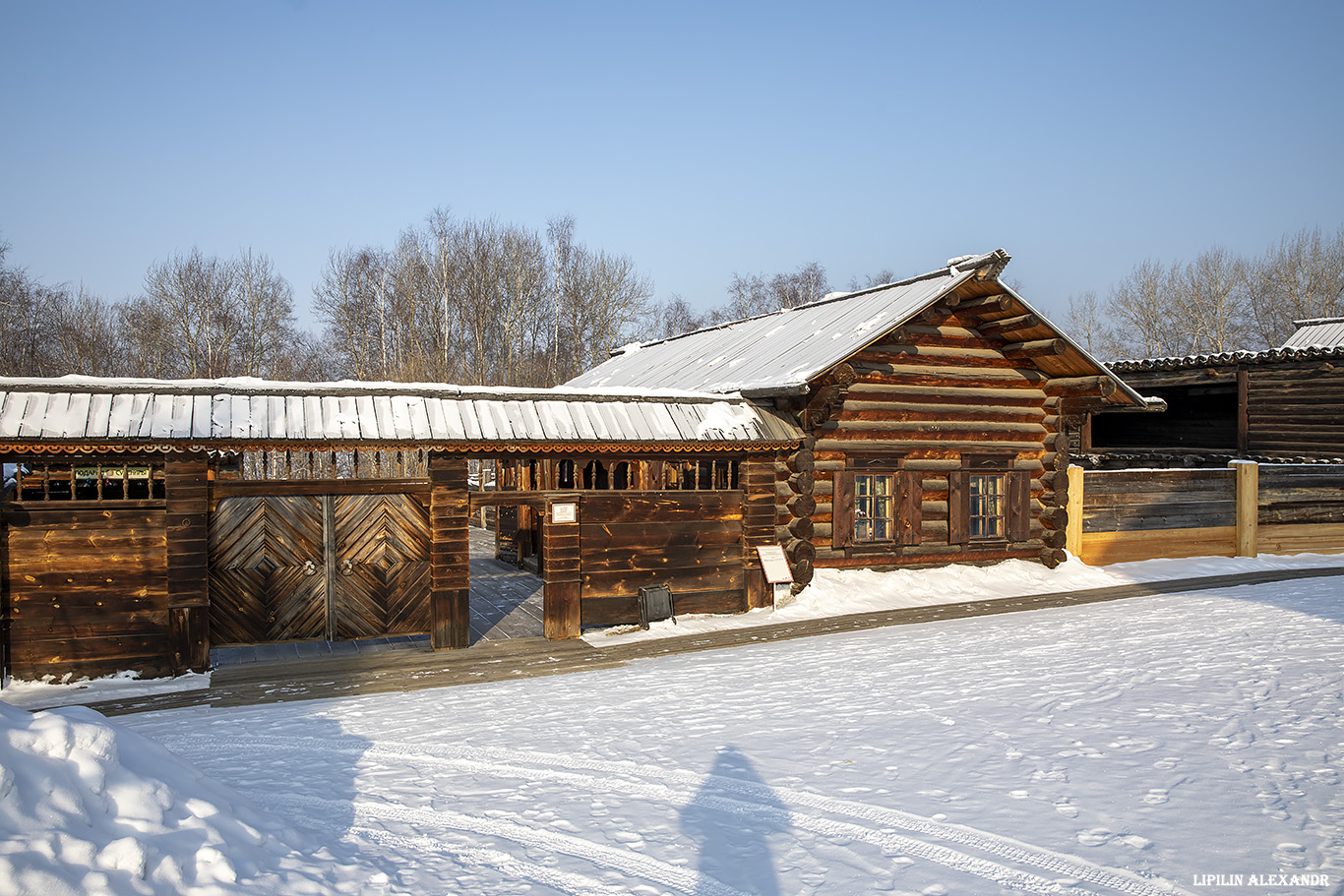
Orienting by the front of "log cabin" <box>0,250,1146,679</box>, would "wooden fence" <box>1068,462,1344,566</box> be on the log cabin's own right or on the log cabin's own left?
on the log cabin's own left

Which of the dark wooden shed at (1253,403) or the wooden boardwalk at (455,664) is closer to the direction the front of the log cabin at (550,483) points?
the wooden boardwalk

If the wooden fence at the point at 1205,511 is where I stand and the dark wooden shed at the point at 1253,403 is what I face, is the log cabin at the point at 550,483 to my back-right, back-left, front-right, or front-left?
back-left

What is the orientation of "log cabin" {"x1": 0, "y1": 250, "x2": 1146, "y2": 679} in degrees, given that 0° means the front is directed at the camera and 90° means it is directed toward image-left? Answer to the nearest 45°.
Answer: approximately 0°

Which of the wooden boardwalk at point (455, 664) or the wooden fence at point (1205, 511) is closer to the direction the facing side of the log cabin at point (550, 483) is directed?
the wooden boardwalk

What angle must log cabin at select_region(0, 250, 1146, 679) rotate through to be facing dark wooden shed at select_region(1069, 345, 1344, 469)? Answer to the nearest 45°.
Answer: approximately 135° to its left
